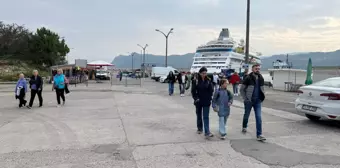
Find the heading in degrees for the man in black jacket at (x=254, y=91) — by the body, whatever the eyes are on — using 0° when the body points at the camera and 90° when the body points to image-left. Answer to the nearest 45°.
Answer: approximately 315°

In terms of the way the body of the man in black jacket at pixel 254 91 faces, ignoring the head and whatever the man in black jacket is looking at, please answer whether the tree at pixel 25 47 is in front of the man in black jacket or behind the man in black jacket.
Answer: behind

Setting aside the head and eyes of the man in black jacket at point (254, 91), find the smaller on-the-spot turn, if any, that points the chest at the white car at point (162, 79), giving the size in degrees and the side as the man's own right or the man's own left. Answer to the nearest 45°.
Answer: approximately 135° to the man's own left

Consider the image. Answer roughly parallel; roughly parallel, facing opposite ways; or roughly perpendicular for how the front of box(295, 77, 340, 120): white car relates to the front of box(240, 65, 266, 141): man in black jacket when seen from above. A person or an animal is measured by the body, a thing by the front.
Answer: roughly perpendicular

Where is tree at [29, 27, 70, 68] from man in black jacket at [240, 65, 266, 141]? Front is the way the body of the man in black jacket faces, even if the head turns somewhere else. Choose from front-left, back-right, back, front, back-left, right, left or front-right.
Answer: back

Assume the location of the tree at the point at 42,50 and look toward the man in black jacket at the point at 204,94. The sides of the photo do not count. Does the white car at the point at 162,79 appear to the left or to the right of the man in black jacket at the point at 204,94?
left

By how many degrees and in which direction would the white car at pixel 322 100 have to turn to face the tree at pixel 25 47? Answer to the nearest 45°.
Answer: approximately 90° to its left
